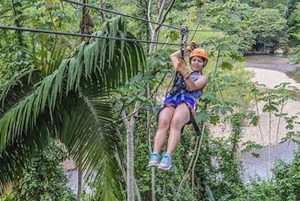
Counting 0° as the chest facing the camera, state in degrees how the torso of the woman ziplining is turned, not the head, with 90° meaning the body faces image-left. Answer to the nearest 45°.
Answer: approximately 45°
